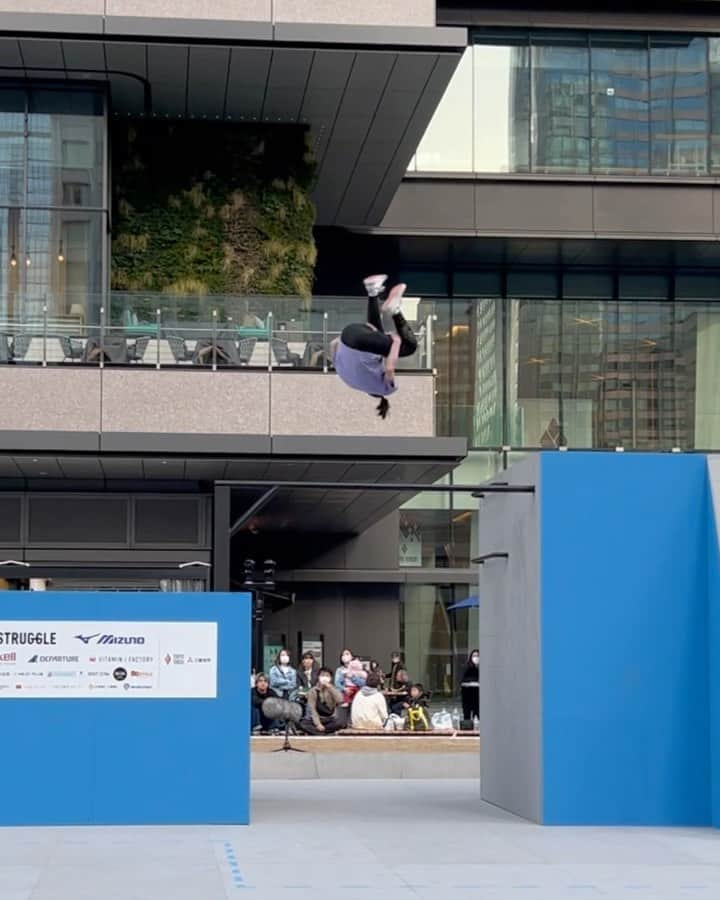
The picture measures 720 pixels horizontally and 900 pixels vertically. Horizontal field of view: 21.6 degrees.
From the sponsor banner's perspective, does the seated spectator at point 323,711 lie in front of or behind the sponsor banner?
behind

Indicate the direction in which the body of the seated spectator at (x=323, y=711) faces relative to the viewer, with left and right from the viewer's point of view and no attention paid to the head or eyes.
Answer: facing the viewer

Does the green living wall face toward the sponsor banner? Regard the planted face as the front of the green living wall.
yes

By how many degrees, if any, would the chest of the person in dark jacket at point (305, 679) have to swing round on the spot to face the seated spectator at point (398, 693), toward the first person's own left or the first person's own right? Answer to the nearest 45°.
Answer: approximately 135° to the first person's own left

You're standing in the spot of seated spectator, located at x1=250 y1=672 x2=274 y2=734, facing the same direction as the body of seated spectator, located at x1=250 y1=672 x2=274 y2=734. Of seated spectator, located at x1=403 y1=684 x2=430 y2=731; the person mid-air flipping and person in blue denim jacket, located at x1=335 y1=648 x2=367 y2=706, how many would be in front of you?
1

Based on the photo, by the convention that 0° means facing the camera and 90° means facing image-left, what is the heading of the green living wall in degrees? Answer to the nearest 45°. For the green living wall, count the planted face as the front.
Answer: approximately 0°

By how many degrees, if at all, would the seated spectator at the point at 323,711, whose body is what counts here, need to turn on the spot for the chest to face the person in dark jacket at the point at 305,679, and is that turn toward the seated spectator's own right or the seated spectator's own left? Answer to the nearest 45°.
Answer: approximately 180°

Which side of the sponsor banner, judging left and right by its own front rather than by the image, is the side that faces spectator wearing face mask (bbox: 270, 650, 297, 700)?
back

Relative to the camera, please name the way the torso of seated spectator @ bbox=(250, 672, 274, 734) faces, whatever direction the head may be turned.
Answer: toward the camera

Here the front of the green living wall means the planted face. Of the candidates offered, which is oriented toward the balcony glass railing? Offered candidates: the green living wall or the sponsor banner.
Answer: the green living wall

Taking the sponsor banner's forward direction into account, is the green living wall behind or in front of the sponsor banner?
behind

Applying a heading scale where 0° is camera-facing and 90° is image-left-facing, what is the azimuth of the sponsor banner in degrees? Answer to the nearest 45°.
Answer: approximately 0°

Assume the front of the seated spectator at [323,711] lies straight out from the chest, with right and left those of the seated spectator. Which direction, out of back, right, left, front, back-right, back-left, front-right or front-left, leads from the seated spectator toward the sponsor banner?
front

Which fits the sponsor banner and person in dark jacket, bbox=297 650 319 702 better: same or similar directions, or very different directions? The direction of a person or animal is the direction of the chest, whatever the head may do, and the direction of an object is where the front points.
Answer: same or similar directions

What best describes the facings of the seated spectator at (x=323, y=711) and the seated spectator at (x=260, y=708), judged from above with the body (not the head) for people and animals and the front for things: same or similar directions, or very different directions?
same or similar directions
